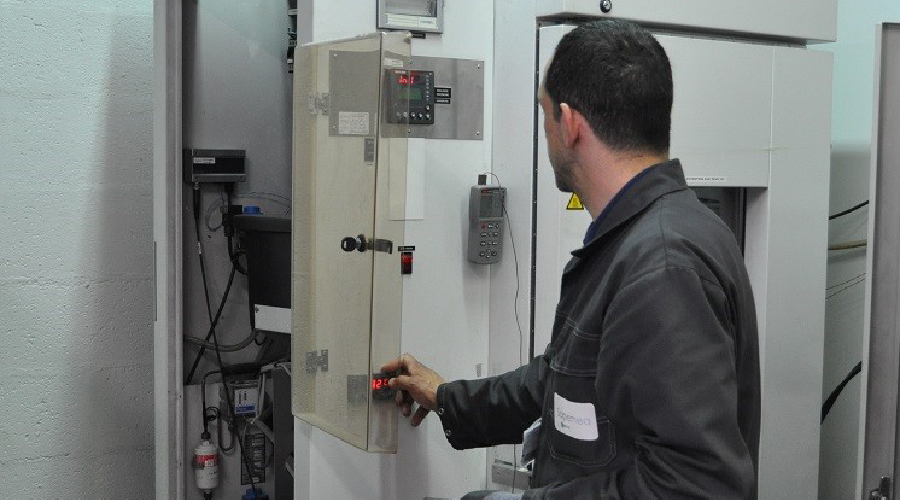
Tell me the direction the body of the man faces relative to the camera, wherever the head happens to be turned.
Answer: to the viewer's left

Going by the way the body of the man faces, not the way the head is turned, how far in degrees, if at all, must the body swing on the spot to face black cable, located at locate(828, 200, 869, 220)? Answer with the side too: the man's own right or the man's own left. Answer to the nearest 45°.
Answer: approximately 90° to the man's own right

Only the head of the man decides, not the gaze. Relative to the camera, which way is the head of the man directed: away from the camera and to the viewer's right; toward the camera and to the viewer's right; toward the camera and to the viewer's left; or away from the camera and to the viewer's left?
away from the camera and to the viewer's left
